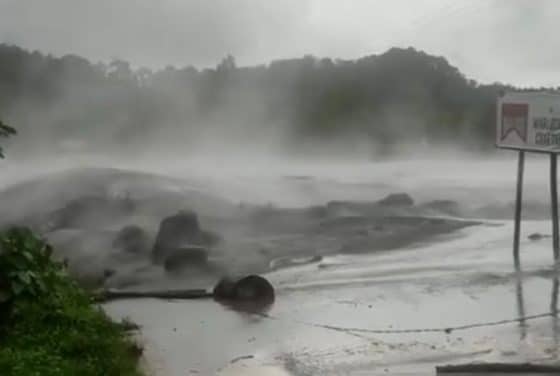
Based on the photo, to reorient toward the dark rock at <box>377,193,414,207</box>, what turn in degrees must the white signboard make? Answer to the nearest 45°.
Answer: approximately 180°

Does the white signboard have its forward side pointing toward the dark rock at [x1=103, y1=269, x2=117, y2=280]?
no

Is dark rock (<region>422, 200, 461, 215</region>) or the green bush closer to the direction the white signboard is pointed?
the green bush

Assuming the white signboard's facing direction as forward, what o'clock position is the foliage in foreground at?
The foliage in foreground is roughly at 1 o'clock from the white signboard.

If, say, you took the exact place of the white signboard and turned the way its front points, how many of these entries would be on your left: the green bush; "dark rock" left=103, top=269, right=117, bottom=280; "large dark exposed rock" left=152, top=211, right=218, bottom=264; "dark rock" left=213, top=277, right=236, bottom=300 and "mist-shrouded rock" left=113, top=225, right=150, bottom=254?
0

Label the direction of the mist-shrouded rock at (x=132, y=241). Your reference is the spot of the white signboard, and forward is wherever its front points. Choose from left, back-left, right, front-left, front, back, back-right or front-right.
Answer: right

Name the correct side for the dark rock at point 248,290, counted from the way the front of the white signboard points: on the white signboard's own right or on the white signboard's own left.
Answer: on the white signboard's own right

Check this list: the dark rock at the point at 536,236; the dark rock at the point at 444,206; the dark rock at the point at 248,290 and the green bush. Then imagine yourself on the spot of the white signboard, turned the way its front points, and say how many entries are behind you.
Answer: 2

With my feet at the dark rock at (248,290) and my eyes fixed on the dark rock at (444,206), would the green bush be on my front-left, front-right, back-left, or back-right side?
back-left

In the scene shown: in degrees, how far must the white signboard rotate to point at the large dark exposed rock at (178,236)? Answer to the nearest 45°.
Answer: approximately 90° to its right

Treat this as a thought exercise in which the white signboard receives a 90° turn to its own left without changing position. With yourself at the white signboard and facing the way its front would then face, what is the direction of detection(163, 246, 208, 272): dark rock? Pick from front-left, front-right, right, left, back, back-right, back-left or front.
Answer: back

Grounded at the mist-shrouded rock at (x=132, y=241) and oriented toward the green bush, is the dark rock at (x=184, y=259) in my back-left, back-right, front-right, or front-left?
front-left

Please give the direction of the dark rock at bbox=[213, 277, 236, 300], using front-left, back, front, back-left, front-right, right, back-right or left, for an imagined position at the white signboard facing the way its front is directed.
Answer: front-right

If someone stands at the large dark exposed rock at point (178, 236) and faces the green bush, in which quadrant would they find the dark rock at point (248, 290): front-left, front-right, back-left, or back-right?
front-left

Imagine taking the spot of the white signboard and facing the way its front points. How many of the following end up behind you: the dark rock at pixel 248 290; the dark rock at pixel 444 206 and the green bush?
1

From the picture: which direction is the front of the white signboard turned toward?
toward the camera

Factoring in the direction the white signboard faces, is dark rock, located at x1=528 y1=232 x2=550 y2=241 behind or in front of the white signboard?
behind
